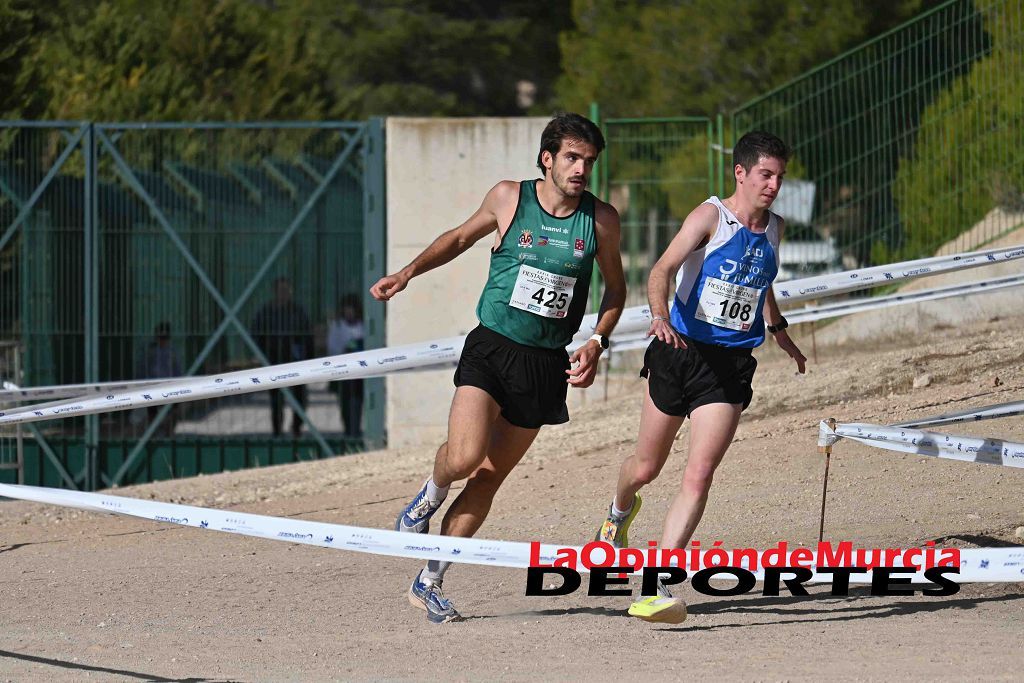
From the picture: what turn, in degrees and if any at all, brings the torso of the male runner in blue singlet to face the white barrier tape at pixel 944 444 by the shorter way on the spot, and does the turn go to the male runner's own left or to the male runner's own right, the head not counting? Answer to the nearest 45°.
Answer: approximately 90° to the male runner's own left

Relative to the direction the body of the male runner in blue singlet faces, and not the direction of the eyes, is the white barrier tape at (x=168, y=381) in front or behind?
behind

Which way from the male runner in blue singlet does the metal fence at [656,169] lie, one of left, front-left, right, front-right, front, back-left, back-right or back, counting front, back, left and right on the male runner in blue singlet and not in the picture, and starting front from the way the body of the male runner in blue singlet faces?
back-left
